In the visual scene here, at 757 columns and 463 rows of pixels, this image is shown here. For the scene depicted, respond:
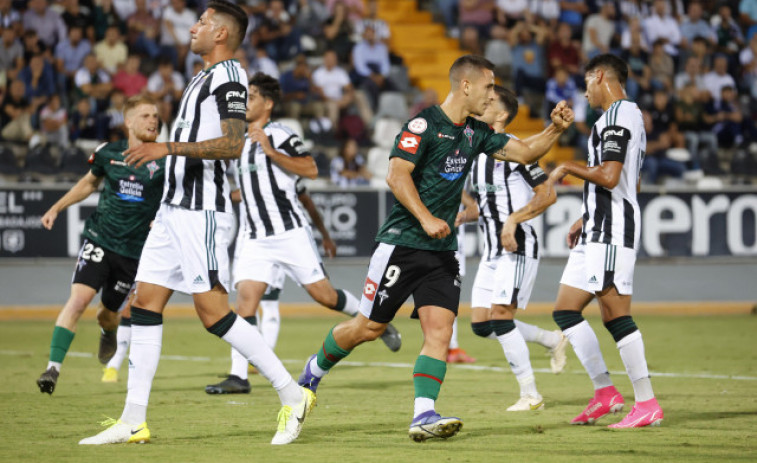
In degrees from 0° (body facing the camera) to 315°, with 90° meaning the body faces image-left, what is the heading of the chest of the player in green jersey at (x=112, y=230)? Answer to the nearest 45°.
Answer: approximately 315°

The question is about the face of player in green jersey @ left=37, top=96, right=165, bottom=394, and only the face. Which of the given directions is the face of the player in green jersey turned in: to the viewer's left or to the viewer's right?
to the viewer's right

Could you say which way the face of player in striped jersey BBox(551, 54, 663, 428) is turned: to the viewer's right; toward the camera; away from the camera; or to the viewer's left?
to the viewer's left

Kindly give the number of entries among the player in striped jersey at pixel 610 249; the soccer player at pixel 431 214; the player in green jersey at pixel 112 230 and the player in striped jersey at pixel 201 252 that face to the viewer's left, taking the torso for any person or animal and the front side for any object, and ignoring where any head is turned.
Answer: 2

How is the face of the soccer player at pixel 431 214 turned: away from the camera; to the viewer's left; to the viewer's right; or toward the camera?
to the viewer's right

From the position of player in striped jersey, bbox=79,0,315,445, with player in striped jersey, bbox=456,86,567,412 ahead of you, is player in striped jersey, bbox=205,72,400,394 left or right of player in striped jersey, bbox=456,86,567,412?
left

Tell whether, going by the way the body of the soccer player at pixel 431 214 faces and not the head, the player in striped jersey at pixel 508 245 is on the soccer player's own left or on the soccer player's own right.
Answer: on the soccer player's own left

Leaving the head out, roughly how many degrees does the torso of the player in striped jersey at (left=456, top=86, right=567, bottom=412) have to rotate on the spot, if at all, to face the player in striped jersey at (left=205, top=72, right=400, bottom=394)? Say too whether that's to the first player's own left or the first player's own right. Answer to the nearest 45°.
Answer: approximately 45° to the first player's own right

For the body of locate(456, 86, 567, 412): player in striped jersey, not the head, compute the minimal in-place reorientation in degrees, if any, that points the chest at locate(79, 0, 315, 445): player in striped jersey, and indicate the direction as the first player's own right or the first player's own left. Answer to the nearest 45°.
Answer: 0° — they already face them

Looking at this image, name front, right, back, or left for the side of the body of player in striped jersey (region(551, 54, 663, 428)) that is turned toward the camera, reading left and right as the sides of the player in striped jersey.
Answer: left

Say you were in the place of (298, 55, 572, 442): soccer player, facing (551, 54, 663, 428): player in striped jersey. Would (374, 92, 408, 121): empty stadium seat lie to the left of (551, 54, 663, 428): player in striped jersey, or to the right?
left
